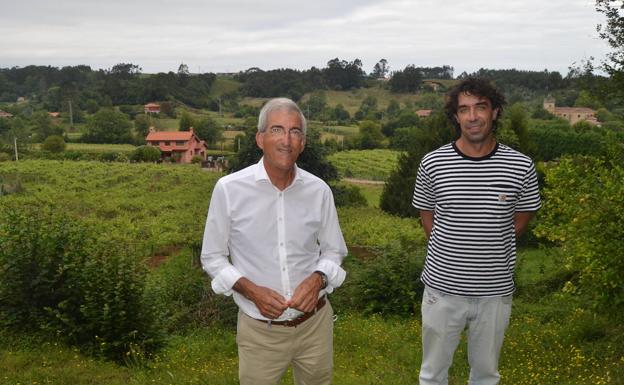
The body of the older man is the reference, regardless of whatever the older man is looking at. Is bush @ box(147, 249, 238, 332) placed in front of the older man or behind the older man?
behind

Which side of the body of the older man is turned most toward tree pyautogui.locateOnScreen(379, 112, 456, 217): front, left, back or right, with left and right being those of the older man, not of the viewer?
back

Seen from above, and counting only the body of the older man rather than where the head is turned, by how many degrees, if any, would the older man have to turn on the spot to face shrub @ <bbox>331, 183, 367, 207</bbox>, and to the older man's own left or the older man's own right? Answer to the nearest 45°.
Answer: approximately 180°

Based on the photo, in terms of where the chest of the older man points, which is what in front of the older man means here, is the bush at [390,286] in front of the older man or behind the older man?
behind

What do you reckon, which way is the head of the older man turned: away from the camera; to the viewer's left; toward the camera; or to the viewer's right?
toward the camera

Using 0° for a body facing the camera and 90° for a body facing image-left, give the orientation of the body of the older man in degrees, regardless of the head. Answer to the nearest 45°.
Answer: approximately 0°
